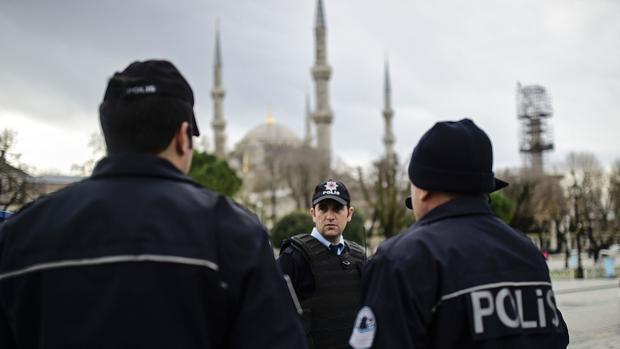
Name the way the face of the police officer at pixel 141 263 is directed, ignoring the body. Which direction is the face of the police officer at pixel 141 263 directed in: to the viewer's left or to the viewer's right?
to the viewer's right

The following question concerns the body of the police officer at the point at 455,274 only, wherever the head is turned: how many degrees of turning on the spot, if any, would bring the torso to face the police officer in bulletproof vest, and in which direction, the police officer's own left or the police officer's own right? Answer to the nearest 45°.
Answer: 0° — they already face them

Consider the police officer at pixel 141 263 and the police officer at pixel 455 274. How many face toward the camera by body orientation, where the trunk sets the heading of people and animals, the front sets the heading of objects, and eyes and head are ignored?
0

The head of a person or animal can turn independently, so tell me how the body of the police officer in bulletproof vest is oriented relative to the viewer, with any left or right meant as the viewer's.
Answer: facing the viewer and to the right of the viewer

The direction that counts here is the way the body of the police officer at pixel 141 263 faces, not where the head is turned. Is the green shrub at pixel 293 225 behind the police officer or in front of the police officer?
in front

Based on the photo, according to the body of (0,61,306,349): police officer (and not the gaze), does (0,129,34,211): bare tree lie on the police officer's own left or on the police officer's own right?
on the police officer's own left

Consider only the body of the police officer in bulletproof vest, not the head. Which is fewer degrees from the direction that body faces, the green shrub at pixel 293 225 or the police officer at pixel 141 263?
the police officer

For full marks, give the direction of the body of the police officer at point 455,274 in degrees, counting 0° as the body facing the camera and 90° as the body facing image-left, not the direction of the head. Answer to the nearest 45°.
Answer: approximately 135°

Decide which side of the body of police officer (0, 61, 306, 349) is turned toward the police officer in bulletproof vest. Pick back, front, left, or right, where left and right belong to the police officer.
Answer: front

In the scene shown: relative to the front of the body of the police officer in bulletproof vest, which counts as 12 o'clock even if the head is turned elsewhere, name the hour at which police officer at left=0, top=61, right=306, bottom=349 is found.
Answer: The police officer is roughly at 2 o'clock from the police officer in bulletproof vest.

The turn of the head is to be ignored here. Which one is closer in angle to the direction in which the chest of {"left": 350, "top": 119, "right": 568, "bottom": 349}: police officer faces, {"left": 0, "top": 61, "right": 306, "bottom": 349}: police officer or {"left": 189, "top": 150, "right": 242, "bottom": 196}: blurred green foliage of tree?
the blurred green foliage of tree

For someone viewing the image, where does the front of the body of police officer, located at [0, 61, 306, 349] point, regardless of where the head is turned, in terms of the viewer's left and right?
facing away from the viewer and to the right of the viewer

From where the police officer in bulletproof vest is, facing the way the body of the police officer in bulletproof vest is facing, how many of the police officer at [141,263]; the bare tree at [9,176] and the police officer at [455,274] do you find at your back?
1

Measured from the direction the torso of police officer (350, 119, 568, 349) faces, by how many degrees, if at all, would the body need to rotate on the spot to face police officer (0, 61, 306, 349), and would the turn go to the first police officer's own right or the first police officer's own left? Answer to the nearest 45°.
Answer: approximately 90° to the first police officer's own left

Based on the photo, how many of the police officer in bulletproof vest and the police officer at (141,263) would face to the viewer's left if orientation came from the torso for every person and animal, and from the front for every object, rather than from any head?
0

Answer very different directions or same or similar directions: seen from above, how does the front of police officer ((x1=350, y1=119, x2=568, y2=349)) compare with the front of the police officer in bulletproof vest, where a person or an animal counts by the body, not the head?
very different directions
